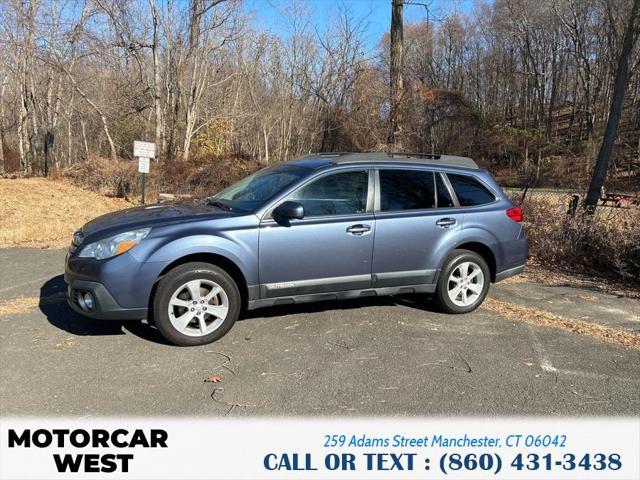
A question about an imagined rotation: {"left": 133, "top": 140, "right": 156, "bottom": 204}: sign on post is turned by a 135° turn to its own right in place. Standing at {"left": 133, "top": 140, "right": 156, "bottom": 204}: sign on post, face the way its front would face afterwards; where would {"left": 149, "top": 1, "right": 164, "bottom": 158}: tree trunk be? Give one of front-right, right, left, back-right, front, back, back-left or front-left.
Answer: front-right

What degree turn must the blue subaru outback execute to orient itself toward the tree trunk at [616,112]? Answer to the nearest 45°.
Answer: approximately 180°

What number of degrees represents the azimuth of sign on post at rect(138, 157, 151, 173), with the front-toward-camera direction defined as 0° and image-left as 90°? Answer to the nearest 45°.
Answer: approximately 0°

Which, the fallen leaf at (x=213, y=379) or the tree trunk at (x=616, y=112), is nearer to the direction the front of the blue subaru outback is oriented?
the fallen leaf

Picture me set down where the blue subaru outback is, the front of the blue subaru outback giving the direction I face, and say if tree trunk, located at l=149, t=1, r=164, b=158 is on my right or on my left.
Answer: on my right

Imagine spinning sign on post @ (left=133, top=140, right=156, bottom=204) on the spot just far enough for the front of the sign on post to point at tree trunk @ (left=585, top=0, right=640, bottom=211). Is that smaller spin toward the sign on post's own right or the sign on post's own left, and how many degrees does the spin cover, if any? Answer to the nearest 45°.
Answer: approximately 45° to the sign on post's own left

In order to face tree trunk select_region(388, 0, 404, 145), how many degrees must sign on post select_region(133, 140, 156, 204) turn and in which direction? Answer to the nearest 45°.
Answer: approximately 90° to its left

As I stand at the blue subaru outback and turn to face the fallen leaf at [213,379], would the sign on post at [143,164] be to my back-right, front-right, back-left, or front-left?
back-right

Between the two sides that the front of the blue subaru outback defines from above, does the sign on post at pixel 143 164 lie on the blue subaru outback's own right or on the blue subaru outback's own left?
on the blue subaru outback's own right
